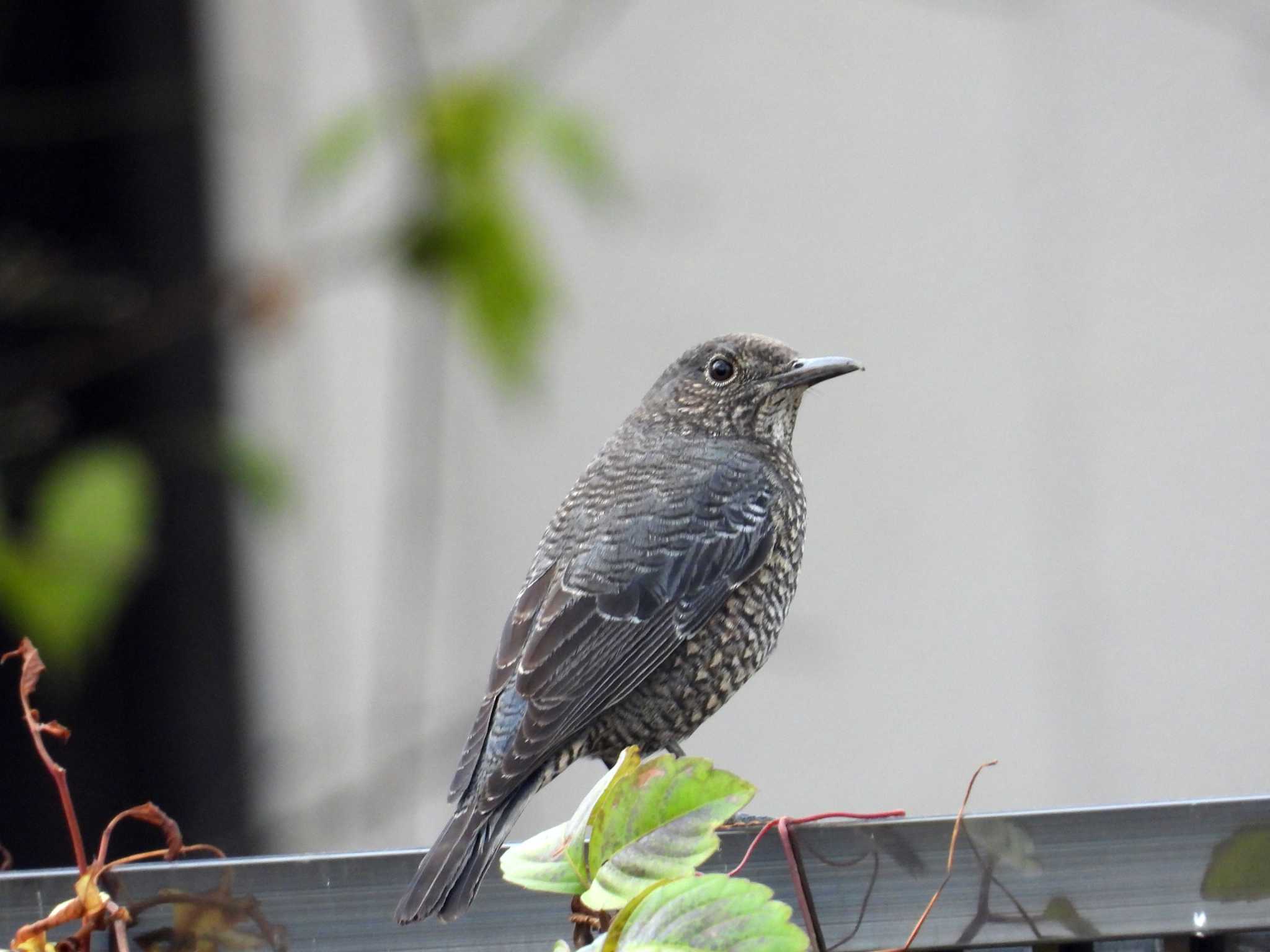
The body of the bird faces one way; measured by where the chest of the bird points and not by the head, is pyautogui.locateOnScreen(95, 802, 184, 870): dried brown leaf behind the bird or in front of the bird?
behind

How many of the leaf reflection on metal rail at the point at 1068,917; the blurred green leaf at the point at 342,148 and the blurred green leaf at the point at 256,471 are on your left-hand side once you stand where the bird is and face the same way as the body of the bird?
2

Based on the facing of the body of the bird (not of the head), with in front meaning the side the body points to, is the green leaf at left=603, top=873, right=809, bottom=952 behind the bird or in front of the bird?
behind

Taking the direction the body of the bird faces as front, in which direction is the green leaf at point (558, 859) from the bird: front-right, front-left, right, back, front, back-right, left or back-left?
back-right

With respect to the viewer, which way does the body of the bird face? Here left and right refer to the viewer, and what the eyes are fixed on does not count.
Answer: facing away from the viewer and to the right of the viewer

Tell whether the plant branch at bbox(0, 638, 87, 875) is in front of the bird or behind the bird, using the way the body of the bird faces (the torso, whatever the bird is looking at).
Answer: behind

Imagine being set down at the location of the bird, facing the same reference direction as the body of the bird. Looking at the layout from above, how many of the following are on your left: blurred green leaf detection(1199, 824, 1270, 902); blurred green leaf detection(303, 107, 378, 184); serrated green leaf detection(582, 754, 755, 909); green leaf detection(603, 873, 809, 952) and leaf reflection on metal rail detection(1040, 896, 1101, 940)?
1

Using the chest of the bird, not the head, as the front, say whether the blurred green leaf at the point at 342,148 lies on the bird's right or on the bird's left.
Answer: on the bird's left
